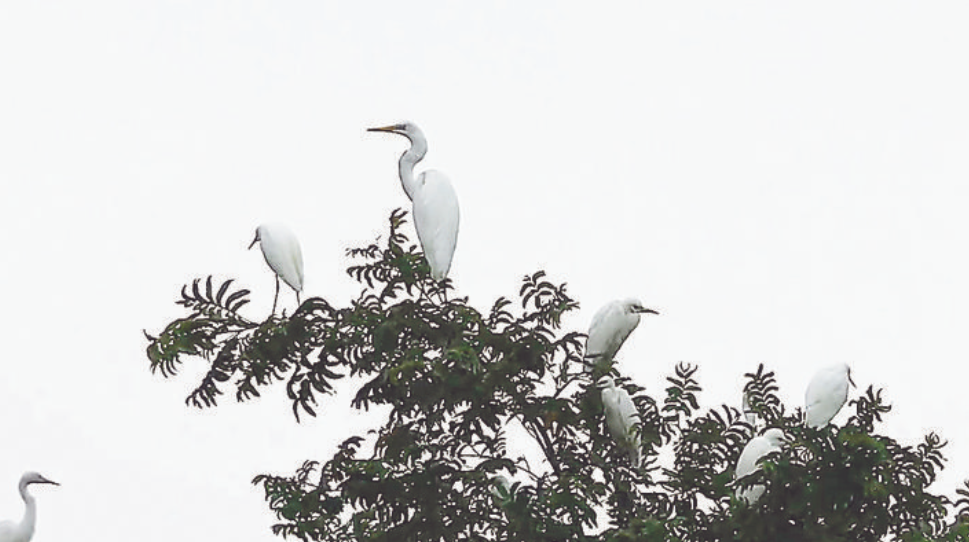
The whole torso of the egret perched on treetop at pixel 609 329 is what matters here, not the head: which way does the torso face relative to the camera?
to the viewer's right

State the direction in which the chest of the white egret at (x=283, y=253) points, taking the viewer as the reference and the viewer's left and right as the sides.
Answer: facing to the left of the viewer

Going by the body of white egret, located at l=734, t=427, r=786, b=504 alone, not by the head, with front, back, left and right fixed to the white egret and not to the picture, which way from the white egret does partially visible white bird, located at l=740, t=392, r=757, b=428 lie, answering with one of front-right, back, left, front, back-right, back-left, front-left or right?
left

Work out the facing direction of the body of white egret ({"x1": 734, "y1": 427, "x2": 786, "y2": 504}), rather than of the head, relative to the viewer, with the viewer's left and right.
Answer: facing to the right of the viewer

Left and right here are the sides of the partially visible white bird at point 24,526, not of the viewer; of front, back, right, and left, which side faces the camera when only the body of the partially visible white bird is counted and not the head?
right

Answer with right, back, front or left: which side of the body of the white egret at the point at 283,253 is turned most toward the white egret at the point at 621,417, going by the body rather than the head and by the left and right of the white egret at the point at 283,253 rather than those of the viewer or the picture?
back

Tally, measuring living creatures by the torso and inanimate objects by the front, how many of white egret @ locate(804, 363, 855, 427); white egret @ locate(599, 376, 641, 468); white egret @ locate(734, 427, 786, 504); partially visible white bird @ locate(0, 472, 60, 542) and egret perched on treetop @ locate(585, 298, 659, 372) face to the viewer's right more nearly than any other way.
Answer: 4

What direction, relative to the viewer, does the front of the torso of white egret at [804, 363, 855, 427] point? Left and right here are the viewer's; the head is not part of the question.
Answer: facing to the right of the viewer

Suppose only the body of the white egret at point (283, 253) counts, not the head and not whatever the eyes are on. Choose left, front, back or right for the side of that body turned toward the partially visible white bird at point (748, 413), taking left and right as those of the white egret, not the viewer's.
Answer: back
